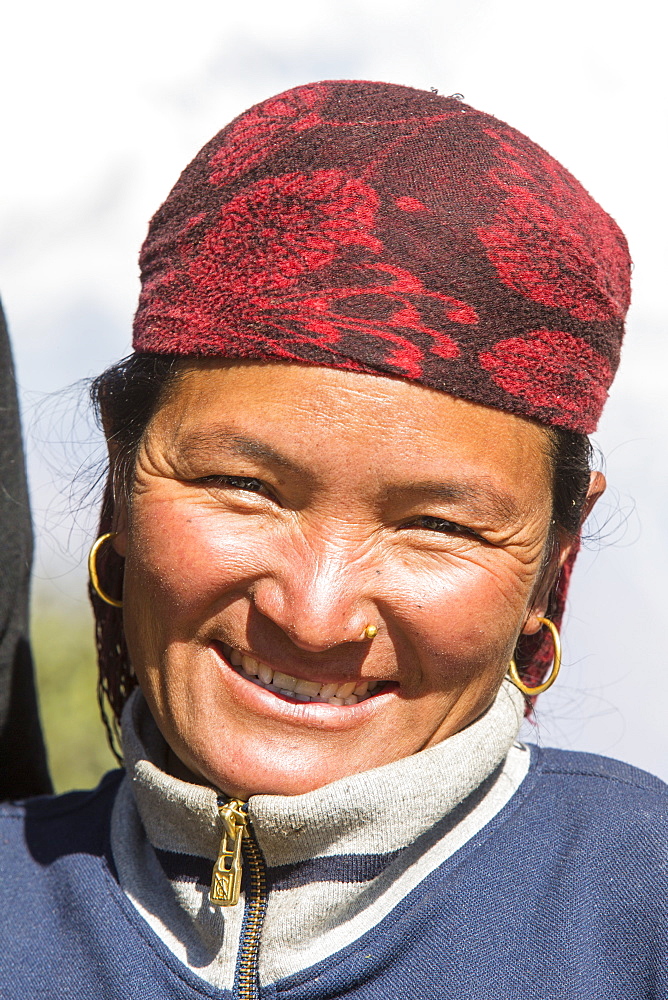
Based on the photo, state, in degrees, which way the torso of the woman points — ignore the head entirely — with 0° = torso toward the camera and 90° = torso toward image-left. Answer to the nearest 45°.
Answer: approximately 0°
